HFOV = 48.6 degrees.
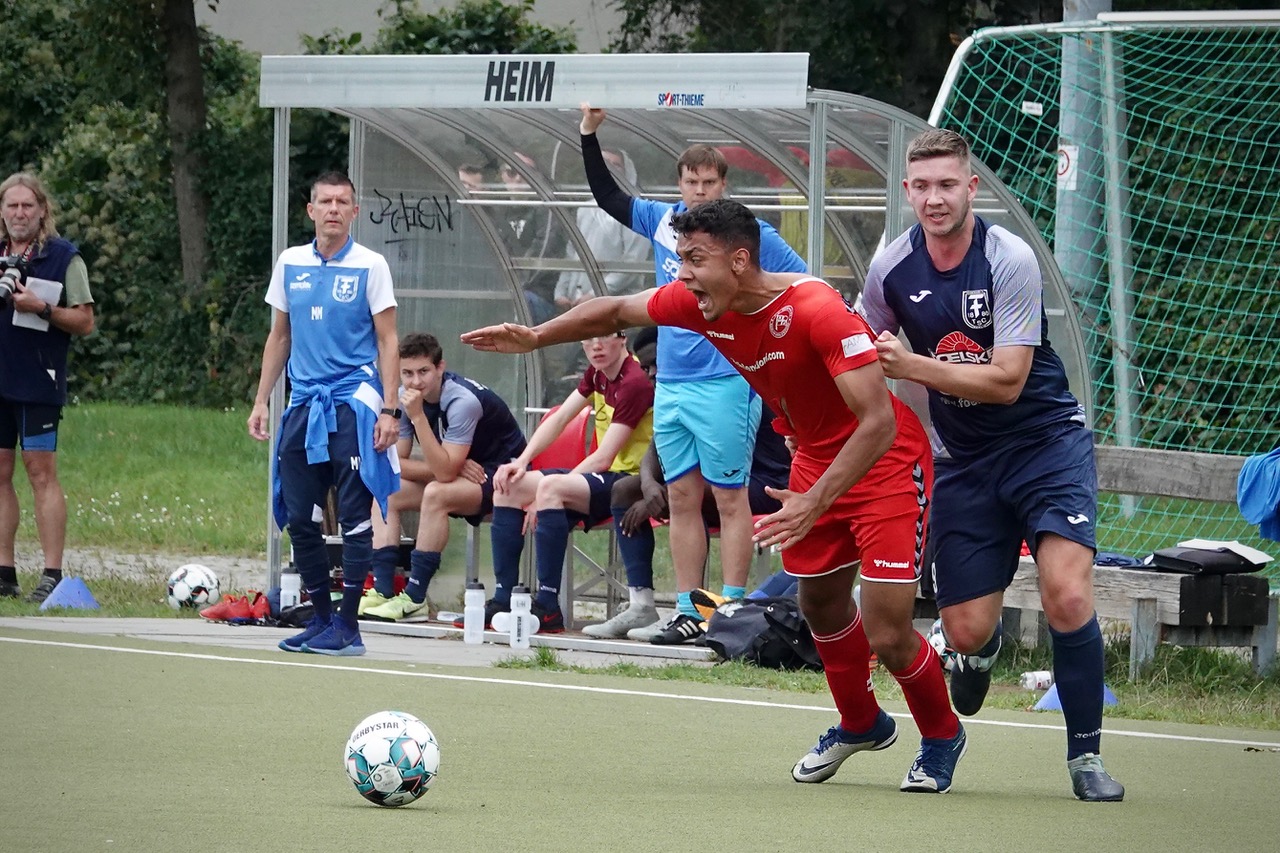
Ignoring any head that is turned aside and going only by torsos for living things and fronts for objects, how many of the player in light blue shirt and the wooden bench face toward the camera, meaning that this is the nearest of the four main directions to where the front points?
2

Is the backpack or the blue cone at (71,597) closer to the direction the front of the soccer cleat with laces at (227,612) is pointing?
the blue cone

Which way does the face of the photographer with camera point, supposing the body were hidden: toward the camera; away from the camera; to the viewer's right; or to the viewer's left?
toward the camera

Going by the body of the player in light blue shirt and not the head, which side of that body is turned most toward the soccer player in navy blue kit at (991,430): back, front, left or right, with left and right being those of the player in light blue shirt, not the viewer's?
front

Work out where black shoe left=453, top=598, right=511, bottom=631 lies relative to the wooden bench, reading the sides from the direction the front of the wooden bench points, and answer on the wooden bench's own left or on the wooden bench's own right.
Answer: on the wooden bench's own right

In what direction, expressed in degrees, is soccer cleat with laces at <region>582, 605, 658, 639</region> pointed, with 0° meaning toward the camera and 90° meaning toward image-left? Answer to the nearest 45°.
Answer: approximately 90°

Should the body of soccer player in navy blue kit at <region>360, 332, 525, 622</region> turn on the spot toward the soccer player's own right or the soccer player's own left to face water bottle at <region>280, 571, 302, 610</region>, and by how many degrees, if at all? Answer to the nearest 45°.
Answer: approximately 45° to the soccer player's own right

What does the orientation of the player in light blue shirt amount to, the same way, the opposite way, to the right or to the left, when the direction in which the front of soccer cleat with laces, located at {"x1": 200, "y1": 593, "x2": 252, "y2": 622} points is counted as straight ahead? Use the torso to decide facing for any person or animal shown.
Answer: to the left

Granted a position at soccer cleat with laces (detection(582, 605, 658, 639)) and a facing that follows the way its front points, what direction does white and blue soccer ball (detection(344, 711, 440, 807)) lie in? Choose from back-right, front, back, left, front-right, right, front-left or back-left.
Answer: left

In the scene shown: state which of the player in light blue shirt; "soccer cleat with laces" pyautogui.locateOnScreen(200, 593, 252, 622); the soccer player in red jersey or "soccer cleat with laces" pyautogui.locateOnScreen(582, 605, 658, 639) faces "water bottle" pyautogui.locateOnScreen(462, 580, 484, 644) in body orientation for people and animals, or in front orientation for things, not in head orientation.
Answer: "soccer cleat with laces" pyautogui.locateOnScreen(582, 605, 658, 639)

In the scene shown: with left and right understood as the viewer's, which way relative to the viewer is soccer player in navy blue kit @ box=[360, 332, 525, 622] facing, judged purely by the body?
facing the viewer and to the left of the viewer

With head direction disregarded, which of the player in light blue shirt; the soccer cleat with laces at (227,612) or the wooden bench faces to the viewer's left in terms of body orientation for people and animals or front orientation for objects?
the soccer cleat with laces

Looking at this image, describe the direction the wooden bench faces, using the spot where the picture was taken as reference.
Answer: facing the viewer

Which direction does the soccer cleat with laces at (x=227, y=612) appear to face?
to the viewer's left
